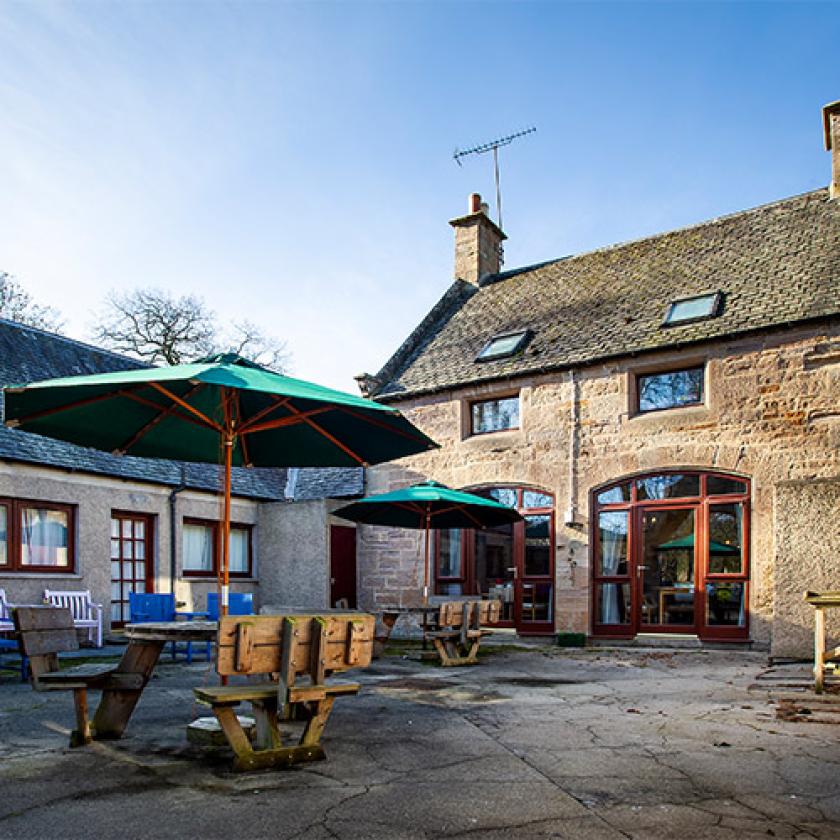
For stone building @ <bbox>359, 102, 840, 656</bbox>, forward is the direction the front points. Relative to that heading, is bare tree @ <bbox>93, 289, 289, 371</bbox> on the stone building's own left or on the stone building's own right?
on the stone building's own right

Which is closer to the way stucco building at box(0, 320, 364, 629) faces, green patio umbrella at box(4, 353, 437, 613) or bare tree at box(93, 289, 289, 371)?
the green patio umbrella

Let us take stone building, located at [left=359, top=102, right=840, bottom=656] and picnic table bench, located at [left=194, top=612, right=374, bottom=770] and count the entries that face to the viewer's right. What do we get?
0

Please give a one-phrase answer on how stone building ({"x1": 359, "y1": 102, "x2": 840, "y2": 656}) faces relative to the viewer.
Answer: facing the viewer and to the left of the viewer

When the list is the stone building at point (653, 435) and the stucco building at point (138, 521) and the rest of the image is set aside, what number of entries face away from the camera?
0
